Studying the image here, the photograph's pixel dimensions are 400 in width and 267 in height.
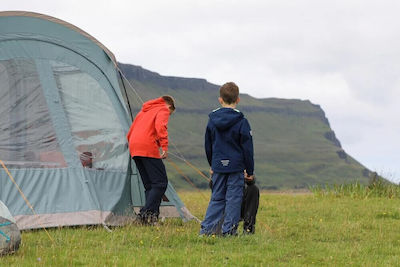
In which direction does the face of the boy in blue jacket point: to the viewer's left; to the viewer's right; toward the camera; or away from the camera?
away from the camera

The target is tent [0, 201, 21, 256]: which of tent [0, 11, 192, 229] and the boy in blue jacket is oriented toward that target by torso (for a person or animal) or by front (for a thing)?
tent [0, 11, 192, 229]

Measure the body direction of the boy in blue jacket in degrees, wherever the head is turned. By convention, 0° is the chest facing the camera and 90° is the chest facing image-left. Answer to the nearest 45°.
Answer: approximately 180°

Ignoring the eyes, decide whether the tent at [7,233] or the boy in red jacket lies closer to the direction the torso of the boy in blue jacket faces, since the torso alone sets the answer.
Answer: the boy in red jacket

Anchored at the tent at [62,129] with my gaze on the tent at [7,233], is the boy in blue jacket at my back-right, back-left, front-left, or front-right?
front-left

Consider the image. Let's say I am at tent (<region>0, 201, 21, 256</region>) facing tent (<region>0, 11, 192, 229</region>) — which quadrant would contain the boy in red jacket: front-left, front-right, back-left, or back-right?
front-right

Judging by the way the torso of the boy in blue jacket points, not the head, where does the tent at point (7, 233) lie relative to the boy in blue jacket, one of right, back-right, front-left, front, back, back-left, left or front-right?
back-left

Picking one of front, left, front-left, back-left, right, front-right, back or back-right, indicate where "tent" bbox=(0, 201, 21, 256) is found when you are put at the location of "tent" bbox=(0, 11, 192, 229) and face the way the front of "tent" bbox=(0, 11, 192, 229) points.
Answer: front

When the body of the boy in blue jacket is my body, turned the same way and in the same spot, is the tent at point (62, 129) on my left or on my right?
on my left

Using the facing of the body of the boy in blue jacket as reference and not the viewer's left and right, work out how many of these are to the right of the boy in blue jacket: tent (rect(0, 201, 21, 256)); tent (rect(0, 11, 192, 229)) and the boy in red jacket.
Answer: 0

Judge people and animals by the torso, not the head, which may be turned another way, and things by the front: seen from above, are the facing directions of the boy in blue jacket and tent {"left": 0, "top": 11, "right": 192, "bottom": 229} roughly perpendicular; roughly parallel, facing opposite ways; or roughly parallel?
roughly parallel, facing opposite ways

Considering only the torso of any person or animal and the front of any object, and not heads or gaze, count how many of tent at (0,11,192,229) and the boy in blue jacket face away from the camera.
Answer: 1

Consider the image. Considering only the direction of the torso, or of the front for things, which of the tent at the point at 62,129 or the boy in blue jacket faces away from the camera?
the boy in blue jacket

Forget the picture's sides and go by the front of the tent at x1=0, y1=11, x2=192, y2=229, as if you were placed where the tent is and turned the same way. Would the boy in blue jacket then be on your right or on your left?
on your left

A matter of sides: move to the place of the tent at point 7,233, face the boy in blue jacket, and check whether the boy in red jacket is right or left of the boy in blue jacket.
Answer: left

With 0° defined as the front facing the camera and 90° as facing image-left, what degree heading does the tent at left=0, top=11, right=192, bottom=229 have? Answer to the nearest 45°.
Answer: approximately 0°

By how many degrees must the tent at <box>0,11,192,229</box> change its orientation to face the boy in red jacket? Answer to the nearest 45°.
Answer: approximately 90° to its left
